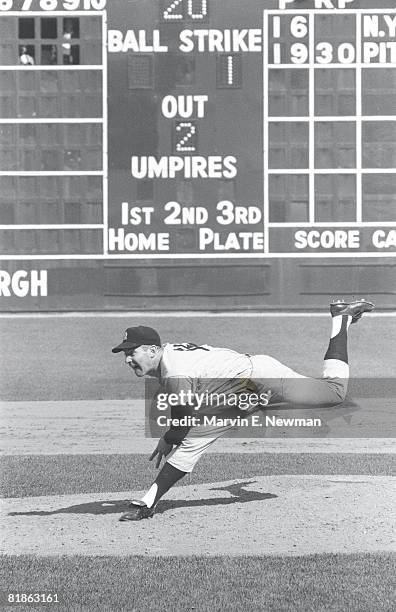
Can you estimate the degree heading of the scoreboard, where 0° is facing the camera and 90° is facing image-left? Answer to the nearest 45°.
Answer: approximately 0°

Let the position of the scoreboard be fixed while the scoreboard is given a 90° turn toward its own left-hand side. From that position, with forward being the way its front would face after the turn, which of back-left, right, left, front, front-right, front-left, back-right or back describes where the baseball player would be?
right
